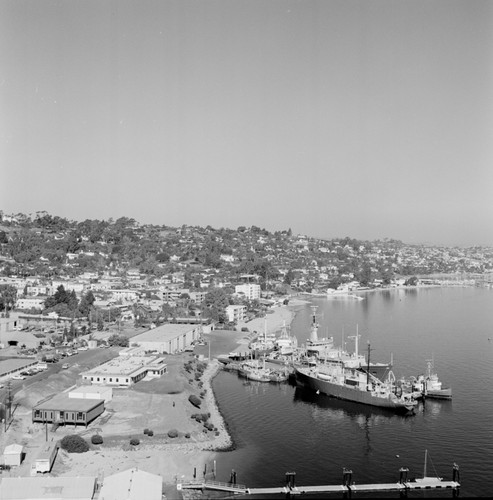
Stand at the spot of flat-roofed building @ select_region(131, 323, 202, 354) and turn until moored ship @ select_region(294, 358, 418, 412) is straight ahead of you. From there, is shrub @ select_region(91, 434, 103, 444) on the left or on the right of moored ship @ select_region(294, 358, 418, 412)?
right

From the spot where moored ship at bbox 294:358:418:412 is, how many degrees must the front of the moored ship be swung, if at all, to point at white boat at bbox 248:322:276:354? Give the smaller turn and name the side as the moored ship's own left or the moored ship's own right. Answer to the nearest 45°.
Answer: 0° — it already faces it

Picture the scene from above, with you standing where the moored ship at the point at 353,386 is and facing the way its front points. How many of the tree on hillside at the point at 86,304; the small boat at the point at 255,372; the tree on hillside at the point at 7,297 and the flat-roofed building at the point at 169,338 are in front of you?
4

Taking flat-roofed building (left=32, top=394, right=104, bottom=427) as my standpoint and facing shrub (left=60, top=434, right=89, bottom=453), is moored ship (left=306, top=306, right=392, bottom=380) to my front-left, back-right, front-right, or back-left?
back-left

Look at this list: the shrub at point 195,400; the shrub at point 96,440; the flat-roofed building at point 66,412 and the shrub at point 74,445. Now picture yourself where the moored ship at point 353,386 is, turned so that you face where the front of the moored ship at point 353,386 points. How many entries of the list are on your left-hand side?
4

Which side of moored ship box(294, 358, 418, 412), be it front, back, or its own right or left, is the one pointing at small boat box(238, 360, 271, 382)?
front

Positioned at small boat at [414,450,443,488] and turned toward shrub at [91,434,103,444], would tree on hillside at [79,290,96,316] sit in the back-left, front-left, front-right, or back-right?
front-right

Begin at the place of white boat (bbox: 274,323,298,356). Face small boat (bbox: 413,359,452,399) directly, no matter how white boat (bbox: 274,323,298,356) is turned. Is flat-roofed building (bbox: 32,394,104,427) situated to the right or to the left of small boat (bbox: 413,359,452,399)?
right

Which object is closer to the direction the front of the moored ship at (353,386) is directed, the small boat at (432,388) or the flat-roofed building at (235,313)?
the flat-roofed building

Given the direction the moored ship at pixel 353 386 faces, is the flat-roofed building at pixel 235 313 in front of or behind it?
in front

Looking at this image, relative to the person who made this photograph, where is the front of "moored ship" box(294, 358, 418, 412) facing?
facing away from the viewer and to the left of the viewer

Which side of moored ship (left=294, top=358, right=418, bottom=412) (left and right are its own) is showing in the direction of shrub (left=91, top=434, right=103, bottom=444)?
left

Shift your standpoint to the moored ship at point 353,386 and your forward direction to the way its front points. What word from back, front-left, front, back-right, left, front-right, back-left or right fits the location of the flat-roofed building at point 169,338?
front

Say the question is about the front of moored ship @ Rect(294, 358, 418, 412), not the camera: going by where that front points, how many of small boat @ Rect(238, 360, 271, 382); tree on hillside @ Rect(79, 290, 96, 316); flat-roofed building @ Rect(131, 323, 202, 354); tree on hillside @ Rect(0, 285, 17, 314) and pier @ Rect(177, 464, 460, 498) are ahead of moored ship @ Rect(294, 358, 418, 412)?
4

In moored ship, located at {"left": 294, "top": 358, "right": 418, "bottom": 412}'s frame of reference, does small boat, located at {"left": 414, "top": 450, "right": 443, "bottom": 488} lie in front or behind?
behind

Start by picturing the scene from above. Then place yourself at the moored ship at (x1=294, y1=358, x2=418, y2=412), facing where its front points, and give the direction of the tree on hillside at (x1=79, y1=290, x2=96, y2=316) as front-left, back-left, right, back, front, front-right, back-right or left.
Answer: front

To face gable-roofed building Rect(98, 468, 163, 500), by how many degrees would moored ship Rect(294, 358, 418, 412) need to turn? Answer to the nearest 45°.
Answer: approximately 135° to its left

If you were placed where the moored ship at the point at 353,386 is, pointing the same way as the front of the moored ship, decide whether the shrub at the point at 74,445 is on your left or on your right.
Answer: on your left
